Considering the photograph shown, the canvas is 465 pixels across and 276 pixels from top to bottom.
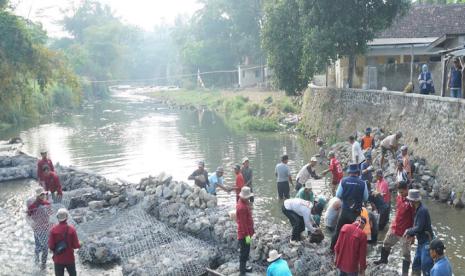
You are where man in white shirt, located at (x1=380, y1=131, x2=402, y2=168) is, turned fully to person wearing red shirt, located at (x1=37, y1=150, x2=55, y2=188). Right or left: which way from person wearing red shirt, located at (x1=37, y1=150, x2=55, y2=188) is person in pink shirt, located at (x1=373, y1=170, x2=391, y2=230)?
left

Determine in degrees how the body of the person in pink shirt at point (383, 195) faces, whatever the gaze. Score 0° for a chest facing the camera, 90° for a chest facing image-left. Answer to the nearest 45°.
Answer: approximately 90°

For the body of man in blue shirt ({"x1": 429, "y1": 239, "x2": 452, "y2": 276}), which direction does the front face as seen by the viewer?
to the viewer's left

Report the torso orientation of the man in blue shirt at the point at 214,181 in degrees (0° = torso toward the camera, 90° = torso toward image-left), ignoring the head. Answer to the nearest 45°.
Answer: approximately 315°

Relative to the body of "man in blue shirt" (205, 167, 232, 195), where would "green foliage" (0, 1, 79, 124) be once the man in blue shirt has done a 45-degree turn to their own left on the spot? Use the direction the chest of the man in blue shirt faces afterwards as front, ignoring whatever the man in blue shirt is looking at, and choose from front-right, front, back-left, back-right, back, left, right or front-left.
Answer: back-left
